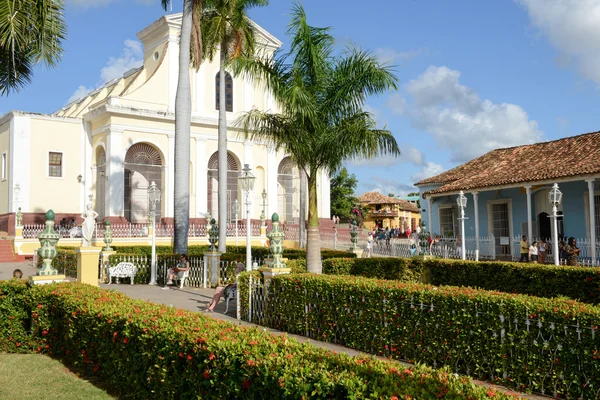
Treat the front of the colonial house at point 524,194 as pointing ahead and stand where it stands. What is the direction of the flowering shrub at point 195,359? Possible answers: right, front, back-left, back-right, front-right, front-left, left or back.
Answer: front-left

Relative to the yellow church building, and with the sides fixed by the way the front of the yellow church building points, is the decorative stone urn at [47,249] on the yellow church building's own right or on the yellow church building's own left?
on the yellow church building's own right

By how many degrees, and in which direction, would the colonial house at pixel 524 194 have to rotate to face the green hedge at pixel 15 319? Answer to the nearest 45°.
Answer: approximately 45° to its left

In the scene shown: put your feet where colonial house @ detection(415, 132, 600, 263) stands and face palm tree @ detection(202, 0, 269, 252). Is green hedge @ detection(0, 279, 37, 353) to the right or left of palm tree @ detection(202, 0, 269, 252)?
left

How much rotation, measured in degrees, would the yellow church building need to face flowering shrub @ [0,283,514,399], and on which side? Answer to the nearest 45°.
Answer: approximately 45° to its right

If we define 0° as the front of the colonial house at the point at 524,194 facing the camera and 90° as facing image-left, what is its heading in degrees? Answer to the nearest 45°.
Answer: approximately 45°

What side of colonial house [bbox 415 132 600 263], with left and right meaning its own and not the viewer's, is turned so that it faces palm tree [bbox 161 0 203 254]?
front

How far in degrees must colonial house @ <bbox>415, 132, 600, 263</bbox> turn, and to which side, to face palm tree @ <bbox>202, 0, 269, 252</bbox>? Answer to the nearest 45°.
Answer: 0° — it already faces it

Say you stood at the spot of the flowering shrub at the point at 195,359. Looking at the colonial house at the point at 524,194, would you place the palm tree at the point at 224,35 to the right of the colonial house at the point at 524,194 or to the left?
left

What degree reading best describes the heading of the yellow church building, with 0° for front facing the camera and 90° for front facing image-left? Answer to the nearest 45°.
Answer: approximately 315°

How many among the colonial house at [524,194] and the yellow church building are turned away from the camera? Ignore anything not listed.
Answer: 0

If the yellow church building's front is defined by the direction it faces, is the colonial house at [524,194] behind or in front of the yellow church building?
in front
